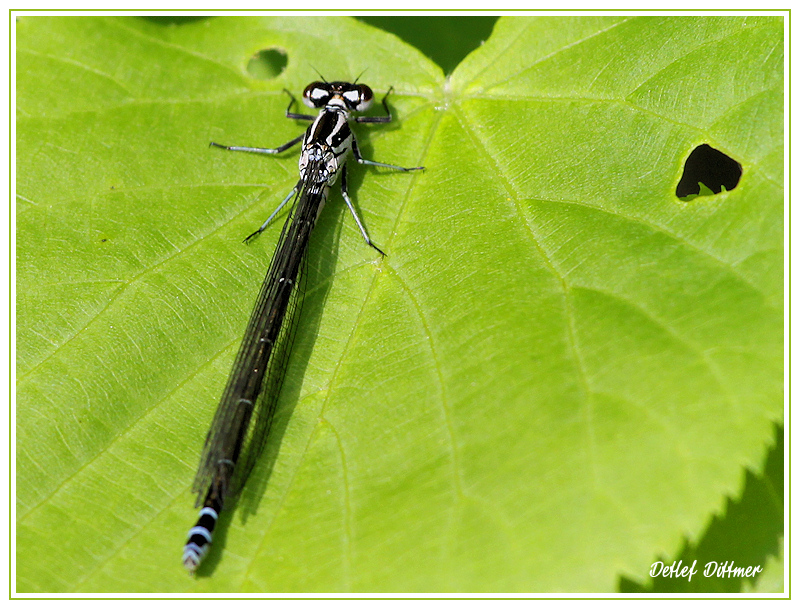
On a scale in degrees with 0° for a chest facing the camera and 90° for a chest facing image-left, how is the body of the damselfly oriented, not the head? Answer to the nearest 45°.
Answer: approximately 180°
